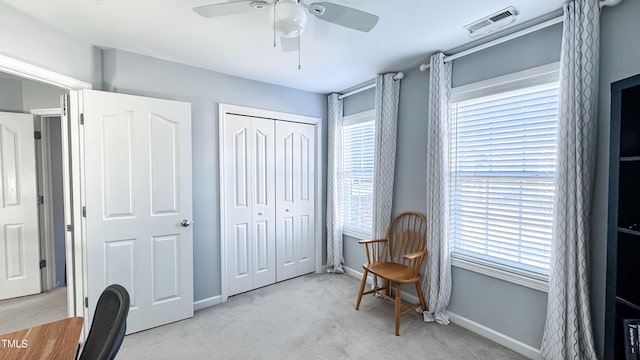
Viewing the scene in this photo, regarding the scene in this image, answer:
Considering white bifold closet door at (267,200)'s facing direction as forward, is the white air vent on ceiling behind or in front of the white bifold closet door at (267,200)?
in front

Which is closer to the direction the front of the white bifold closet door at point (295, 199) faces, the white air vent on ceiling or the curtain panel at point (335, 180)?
the white air vent on ceiling

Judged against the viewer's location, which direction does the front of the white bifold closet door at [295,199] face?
facing the viewer and to the right of the viewer

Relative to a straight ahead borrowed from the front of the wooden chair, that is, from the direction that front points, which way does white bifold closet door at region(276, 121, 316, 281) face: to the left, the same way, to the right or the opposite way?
to the left

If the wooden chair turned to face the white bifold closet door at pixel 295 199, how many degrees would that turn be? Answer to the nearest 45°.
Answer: approximately 45° to its right

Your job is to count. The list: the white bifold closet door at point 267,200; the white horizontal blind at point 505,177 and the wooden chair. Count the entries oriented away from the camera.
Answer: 0

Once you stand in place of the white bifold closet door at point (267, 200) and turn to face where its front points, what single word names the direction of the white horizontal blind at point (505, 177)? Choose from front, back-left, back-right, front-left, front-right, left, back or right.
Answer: front

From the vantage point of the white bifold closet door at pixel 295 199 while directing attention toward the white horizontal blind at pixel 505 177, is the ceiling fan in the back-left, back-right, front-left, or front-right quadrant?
front-right

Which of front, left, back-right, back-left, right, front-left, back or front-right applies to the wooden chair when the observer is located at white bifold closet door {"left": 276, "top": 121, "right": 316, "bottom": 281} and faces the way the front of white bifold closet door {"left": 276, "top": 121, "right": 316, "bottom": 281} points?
front

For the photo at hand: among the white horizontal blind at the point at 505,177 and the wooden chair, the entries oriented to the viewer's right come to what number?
0

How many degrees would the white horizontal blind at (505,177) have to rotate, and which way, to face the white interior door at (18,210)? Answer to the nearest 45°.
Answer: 0° — it already faces it

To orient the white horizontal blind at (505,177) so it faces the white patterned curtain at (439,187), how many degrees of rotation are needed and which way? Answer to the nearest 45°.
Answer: approximately 45° to its right

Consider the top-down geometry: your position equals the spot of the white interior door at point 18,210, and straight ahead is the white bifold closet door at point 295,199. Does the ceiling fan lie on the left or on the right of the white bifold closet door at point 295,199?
right

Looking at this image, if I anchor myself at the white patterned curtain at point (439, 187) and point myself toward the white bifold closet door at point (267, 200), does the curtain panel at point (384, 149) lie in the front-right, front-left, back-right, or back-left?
front-right

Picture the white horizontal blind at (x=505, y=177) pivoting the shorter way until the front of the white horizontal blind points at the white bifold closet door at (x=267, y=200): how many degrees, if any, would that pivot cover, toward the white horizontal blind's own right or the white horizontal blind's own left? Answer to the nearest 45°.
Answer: approximately 45° to the white horizontal blind's own right

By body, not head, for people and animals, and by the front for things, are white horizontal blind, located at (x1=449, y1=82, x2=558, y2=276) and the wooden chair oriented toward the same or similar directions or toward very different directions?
same or similar directions

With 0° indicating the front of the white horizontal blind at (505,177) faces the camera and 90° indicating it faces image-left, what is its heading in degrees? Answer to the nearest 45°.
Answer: approximately 45°

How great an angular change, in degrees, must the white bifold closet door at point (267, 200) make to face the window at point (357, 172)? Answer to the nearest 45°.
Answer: approximately 45° to its left
